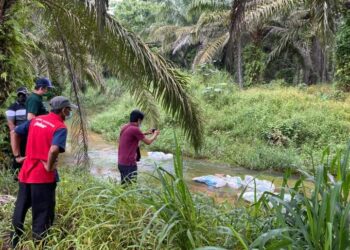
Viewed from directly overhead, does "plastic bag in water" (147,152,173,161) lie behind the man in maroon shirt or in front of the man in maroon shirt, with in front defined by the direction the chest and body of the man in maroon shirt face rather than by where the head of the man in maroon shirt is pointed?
in front

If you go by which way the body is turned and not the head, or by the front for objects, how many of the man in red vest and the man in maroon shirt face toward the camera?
0

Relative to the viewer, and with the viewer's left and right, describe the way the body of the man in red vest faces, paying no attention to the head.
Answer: facing away from the viewer and to the right of the viewer

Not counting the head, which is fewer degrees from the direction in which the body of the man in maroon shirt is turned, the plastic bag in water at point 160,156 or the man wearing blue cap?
the plastic bag in water

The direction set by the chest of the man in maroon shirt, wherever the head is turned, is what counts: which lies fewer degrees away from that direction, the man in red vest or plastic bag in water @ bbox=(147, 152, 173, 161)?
the plastic bag in water

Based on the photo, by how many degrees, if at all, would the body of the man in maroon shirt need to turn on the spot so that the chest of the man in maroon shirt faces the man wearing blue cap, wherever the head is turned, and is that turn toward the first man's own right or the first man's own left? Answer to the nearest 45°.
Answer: approximately 180°

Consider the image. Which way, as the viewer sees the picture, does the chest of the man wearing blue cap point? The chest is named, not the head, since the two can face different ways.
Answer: to the viewer's right

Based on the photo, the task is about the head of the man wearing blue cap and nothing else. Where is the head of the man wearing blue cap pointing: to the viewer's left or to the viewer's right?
to the viewer's right

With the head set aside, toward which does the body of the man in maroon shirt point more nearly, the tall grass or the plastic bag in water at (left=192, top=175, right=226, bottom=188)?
the plastic bag in water

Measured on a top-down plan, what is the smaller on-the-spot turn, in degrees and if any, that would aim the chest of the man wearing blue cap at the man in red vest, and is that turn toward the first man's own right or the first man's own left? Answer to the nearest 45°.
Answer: approximately 90° to the first man's own right

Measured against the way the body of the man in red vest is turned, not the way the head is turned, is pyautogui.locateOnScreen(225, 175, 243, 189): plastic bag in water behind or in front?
in front

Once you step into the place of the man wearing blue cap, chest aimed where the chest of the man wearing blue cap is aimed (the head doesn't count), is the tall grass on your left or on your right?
on your right

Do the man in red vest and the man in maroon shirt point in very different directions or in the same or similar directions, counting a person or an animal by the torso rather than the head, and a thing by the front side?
same or similar directions

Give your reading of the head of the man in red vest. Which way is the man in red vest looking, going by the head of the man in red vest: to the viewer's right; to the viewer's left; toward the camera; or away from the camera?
to the viewer's right
